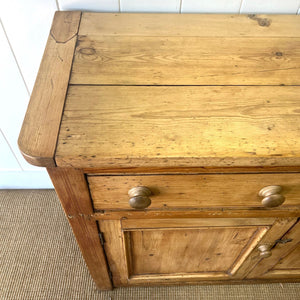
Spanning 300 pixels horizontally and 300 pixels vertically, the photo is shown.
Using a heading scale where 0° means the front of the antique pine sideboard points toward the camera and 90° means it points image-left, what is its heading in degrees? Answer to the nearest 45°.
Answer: approximately 0°
